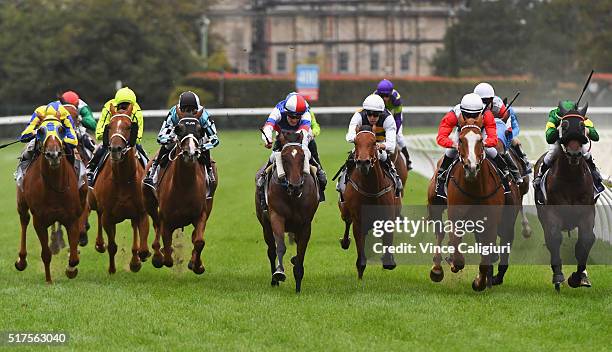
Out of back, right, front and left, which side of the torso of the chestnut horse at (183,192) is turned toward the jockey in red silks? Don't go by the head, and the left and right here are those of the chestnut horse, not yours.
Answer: left

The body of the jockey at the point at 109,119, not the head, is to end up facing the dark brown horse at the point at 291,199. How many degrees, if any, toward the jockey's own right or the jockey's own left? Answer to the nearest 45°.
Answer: approximately 45° to the jockey's own left

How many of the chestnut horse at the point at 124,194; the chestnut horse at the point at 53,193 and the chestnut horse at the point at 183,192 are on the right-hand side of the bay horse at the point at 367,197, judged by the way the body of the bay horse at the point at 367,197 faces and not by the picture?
3

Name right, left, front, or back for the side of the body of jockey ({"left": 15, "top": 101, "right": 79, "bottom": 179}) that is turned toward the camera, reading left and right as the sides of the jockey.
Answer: front

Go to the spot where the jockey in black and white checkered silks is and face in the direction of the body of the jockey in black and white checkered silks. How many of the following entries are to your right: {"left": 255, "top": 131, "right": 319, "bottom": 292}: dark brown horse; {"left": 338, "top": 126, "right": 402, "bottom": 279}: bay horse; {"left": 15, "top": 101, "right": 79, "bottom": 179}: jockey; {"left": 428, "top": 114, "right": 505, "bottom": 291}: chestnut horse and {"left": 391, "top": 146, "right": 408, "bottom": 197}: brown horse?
1

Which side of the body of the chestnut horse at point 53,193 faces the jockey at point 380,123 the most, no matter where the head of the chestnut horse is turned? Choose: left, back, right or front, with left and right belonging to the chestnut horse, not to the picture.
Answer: left

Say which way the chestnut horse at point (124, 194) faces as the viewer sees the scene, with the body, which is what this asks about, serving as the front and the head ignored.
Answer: toward the camera

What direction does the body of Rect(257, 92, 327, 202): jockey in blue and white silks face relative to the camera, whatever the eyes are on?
toward the camera

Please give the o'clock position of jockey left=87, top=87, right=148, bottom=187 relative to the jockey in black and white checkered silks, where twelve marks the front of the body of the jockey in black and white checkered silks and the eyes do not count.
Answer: The jockey is roughly at 4 o'clock from the jockey in black and white checkered silks.

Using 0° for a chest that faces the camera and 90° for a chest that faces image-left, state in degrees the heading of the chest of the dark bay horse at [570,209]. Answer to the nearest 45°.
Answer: approximately 0°

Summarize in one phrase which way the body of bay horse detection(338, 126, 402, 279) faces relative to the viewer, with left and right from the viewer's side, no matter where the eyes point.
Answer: facing the viewer
